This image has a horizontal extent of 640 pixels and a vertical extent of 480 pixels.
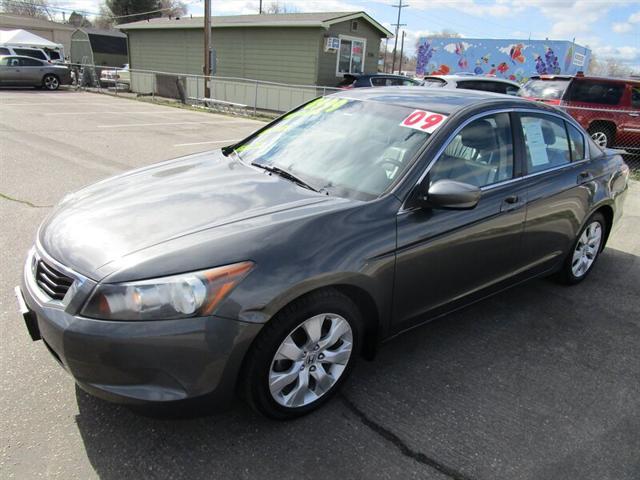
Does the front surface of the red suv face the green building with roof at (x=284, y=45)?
no

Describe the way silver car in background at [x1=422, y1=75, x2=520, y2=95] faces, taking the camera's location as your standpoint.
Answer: facing away from the viewer and to the right of the viewer

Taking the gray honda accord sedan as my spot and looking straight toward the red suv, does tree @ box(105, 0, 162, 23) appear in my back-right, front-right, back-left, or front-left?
front-left

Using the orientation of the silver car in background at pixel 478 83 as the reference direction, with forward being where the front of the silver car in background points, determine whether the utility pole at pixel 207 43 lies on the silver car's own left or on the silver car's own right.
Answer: on the silver car's own left

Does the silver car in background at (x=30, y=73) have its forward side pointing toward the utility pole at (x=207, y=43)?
no

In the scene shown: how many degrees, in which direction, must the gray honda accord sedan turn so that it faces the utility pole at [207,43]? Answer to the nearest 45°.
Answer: approximately 135° to its right

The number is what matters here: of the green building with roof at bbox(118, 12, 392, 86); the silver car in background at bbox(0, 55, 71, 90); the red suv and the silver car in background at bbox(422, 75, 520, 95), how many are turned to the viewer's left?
1

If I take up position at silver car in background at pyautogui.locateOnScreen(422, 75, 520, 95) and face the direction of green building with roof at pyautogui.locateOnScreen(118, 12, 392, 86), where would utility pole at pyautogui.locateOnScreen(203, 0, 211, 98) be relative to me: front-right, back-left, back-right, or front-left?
front-left

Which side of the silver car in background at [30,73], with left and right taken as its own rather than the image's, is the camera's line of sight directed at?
left

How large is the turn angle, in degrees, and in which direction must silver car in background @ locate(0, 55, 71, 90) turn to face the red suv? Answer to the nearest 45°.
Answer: approximately 135° to its left

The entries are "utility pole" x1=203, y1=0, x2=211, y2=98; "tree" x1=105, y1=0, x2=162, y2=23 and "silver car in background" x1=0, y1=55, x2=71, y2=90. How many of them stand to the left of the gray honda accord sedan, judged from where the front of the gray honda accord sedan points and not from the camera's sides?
0

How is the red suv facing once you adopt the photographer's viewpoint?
facing away from the viewer and to the right of the viewer

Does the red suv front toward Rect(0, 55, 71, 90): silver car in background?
no

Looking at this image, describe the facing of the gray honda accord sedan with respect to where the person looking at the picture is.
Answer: facing the viewer and to the left of the viewer
